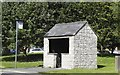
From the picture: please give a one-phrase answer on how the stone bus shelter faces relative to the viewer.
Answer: facing the viewer and to the left of the viewer
